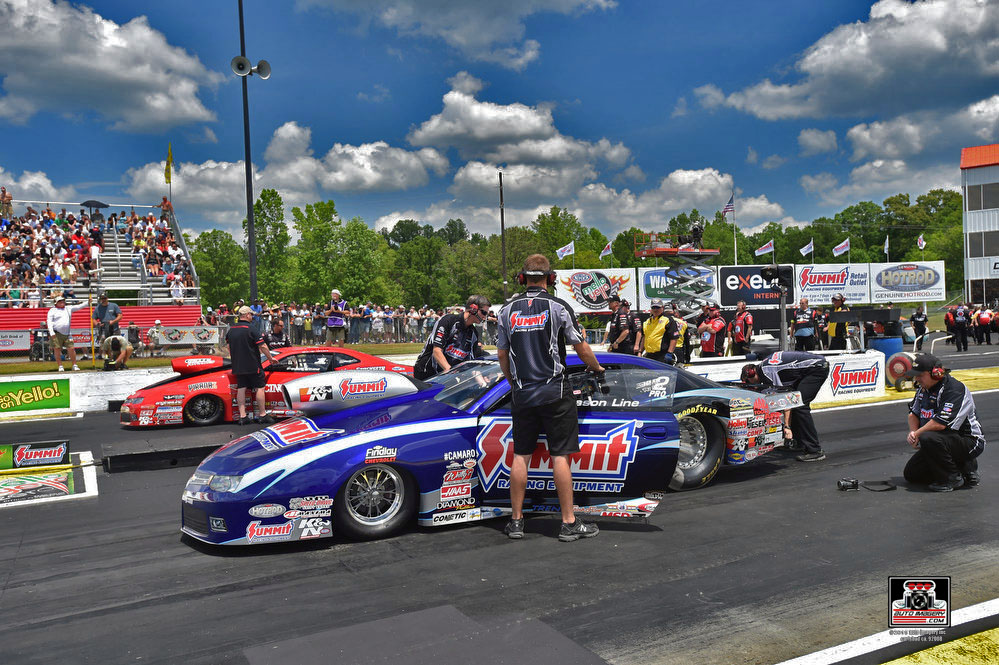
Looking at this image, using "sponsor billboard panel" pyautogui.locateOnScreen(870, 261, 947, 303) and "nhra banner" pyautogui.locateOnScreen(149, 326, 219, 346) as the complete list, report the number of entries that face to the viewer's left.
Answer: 0

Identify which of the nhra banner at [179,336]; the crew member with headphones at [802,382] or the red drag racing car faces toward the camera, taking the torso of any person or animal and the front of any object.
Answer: the nhra banner

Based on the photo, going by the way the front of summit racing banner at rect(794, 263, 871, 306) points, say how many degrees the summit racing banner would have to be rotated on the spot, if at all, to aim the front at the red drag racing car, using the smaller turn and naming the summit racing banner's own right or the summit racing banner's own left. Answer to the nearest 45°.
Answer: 0° — it already faces it

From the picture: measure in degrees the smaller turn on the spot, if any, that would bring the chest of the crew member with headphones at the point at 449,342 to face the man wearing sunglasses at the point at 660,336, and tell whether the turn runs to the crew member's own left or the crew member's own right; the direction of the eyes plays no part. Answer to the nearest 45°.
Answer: approximately 90° to the crew member's own left

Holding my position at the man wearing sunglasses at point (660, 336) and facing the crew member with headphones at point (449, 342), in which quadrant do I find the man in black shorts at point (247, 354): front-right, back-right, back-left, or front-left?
front-right

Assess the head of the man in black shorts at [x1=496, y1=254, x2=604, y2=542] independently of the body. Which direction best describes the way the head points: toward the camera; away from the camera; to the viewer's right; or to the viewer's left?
away from the camera

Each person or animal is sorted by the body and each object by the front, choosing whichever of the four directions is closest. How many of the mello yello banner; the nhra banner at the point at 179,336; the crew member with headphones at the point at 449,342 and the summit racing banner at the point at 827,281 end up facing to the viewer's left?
0

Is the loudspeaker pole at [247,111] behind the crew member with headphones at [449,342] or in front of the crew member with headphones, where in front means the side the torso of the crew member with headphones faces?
behind

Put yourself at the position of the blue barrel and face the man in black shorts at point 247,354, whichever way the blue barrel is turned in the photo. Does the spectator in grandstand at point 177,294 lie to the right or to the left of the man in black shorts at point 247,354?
right

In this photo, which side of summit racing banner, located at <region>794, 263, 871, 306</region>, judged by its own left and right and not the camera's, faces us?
front

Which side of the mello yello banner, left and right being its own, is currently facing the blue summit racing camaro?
front

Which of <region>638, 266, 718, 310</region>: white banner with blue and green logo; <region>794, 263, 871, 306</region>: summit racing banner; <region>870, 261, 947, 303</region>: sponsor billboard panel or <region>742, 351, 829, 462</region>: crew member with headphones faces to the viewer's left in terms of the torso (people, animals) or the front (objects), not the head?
the crew member with headphones

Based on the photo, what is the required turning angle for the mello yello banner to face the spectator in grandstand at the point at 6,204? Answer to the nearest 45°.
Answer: approximately 45° to its right

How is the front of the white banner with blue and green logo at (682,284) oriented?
toward the camera

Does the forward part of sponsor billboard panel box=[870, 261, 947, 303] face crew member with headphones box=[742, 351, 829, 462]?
yes

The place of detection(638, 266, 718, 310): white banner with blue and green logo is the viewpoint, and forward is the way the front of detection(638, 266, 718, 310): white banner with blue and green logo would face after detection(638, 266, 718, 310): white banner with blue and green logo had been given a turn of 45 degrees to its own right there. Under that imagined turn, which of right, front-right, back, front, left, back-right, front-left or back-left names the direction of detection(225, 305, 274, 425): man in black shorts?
front-left
